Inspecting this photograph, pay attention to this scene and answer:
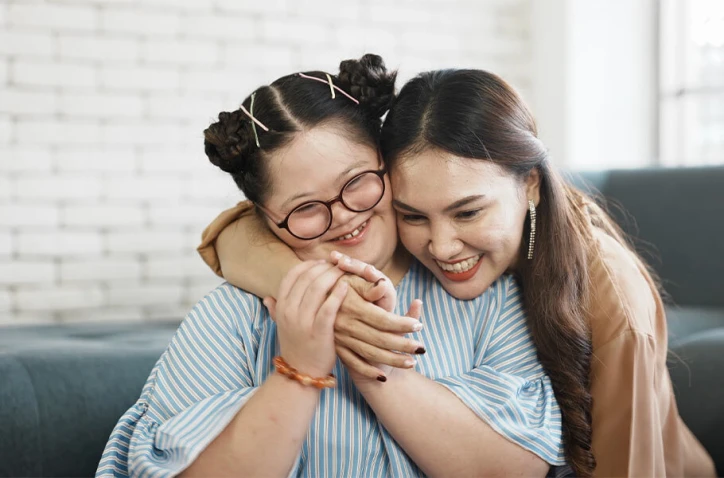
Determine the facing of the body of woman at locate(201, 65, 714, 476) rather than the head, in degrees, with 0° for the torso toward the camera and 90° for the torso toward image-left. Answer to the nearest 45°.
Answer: approximately 45°

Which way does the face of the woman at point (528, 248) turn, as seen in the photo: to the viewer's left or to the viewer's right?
to the viewer's left

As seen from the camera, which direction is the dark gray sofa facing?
toward the camera
